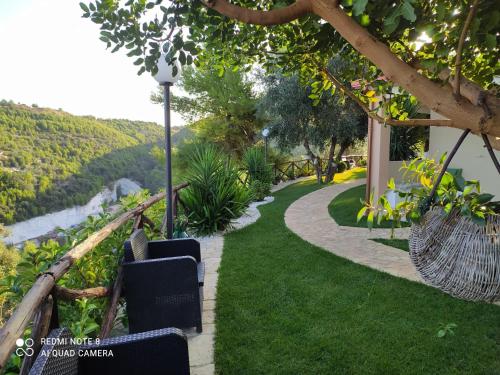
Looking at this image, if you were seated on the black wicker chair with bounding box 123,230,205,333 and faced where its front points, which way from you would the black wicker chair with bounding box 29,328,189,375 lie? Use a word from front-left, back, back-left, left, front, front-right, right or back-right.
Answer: right

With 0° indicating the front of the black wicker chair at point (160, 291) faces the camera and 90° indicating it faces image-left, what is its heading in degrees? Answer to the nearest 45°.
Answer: approximately 270°

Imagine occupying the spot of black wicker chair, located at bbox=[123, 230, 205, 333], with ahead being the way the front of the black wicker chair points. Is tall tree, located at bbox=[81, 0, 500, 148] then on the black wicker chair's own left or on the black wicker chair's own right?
on the black wicker chair's own right

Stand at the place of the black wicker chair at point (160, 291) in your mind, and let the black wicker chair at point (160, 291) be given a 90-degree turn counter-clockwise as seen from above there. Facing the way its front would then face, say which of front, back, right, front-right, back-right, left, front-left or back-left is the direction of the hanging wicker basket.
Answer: back-right

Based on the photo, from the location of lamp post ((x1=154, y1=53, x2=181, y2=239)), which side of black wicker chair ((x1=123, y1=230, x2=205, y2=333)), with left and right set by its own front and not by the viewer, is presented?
left
